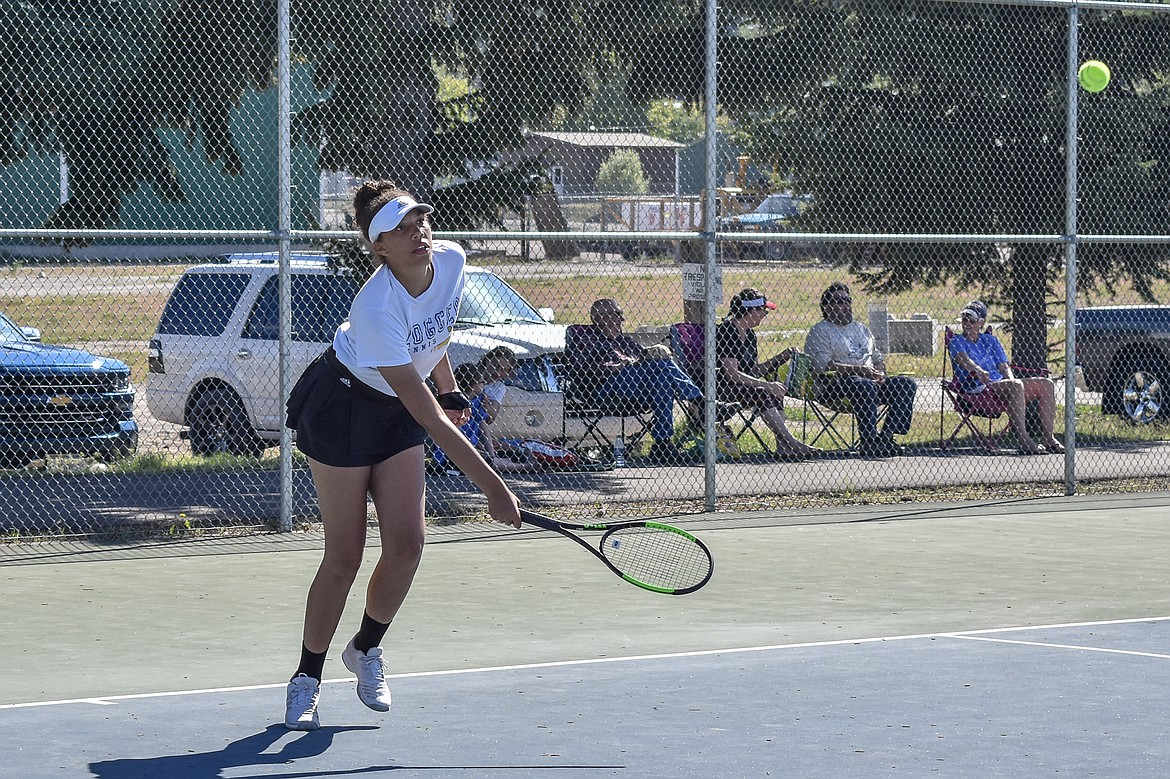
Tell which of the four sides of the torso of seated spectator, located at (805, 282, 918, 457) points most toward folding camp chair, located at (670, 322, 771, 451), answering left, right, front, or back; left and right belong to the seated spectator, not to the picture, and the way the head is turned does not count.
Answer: right

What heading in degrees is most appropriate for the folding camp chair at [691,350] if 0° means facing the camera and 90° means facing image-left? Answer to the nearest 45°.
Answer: approximately 315°

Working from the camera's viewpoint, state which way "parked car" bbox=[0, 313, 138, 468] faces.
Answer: facing the viewer and to the right of the viewer

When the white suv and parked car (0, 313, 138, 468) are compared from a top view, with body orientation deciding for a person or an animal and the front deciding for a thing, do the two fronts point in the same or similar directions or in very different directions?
same or similar directions

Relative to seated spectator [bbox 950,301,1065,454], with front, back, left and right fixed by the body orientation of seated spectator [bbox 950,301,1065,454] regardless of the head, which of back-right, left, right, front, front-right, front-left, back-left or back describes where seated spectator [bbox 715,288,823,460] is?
right

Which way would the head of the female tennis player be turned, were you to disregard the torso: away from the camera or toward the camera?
toward the camera

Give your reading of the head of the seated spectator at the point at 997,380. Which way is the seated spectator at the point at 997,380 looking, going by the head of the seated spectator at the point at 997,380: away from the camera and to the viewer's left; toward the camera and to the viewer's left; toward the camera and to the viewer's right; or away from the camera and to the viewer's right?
toward the camera and to the viewer's left

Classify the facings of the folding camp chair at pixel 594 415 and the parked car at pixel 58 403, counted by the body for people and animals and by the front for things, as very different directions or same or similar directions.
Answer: same or similar directions

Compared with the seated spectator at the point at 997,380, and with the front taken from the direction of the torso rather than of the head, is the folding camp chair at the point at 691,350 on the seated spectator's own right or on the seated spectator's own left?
on the seated spectator's own right

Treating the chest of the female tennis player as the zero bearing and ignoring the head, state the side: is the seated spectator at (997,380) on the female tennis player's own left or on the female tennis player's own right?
on the female tennis player's own left

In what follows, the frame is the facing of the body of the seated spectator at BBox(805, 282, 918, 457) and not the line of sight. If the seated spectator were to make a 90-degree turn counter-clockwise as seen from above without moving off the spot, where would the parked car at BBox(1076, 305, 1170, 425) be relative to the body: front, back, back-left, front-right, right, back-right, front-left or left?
front

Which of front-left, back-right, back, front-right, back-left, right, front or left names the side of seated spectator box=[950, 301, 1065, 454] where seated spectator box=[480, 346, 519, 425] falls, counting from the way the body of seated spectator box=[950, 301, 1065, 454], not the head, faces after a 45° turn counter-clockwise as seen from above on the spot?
back-right

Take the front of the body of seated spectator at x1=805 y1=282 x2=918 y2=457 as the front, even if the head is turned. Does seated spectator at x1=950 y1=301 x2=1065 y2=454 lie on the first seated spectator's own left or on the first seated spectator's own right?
on the first seated spectator's own left

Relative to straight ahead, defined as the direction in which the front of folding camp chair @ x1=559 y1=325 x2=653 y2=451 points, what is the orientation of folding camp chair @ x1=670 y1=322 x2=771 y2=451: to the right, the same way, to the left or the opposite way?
the same way

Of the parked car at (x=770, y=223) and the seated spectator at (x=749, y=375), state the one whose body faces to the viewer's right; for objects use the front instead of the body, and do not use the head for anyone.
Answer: the seated spectator

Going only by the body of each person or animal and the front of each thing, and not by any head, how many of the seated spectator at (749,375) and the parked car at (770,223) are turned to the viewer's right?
1
